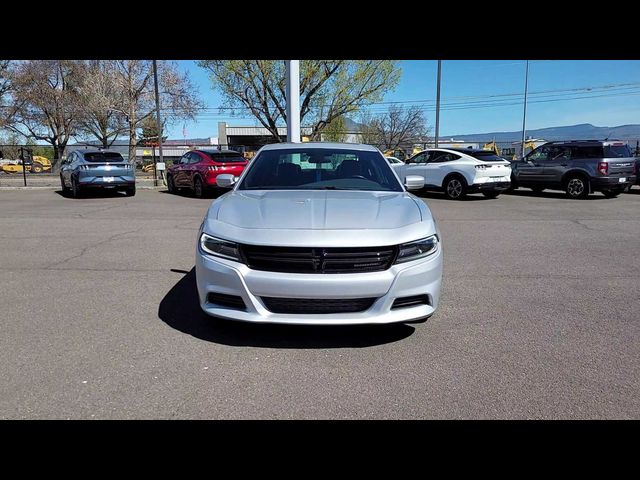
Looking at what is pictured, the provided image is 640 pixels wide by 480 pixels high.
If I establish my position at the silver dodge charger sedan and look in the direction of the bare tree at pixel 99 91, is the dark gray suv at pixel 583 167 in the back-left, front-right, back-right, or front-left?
front-right

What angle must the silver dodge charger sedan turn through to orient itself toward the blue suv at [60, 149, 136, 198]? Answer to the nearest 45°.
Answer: approximately 135° to its right

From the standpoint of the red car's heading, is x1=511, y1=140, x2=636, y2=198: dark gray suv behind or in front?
behind

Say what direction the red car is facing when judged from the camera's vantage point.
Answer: facing away from the viewer and to the left of the viewer

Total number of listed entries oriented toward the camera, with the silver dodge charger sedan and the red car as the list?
1

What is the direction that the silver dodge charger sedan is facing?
toward the camera

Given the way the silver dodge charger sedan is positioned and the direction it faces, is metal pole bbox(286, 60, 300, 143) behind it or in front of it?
behind

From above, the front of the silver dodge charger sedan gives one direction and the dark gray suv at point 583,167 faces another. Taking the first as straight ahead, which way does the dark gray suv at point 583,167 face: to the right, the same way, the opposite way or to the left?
the opposite way

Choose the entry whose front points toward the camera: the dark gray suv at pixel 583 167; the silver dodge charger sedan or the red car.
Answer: the silver dodge charger sedan

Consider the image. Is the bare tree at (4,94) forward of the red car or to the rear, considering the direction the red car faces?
forward

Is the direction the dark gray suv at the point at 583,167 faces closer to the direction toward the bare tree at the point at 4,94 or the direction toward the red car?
the bare tree

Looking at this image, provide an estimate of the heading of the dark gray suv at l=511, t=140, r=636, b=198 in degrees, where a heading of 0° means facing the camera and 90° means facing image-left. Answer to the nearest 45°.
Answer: approximately 135°

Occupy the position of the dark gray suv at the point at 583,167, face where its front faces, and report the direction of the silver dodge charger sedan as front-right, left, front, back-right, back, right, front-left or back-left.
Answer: back-left

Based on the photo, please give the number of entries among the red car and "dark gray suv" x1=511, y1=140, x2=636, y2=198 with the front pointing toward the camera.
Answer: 0

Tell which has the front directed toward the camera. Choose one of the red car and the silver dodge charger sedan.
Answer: the silver dodge charger sedan
